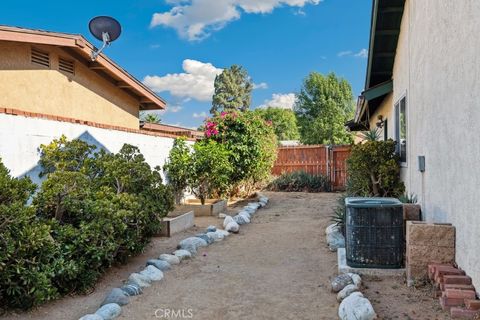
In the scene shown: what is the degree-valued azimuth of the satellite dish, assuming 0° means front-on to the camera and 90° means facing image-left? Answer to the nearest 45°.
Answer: approximately 180°

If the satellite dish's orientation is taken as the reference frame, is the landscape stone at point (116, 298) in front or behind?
behind

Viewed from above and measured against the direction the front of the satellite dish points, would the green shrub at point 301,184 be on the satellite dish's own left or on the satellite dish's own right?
on the satellite dish's own right

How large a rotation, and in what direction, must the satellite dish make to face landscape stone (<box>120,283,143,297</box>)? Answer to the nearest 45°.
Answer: approximately 180°

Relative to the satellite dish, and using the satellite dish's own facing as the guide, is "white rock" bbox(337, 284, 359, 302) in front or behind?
behind

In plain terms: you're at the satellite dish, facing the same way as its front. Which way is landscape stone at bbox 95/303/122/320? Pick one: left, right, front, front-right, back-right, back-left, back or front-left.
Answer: back

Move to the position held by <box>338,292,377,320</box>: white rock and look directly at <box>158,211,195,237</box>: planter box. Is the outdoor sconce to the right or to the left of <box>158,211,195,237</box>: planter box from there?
right

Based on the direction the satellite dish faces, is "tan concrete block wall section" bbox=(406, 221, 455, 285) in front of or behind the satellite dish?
behind

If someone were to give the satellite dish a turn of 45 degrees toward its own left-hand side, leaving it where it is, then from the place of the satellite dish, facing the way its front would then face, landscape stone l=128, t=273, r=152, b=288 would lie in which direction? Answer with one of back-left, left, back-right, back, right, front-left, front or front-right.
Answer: back-left
